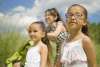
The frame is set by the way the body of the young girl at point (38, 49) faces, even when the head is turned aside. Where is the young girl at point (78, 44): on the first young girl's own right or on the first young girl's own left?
on the first young girl's own left

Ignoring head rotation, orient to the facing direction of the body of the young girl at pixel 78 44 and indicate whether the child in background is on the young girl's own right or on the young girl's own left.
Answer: on the young girl's own right

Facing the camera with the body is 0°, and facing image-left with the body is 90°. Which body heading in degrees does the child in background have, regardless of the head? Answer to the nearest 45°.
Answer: approximately 45°

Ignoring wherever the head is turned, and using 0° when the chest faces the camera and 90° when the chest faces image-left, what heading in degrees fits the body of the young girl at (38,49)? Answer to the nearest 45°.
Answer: approximately 45°

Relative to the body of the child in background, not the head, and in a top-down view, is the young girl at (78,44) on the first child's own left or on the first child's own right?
on the first child's own left
